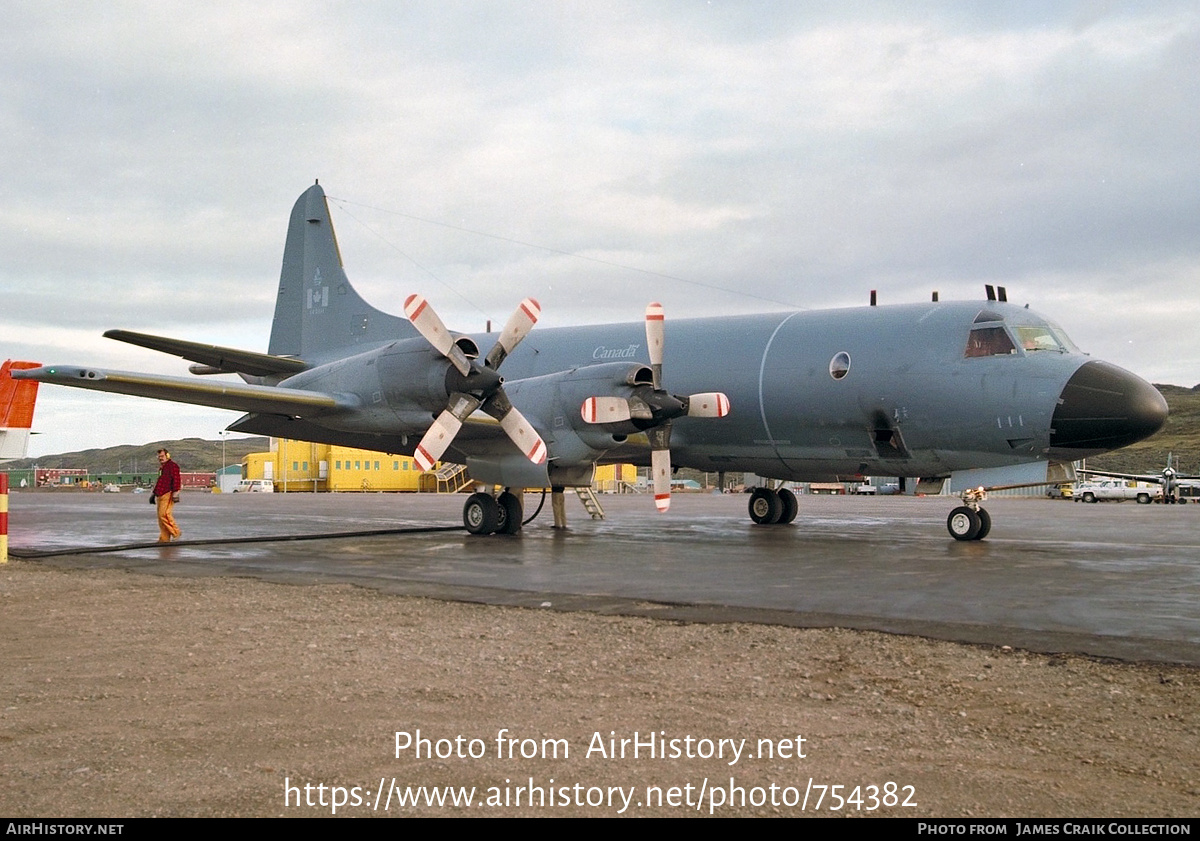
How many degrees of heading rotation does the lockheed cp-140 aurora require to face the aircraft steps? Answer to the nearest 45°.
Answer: approximately 135° to its left

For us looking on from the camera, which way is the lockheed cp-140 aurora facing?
facing the viewer and to the right of the viewer

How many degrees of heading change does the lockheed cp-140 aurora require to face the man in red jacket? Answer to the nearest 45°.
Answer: approximately 135° to its right
